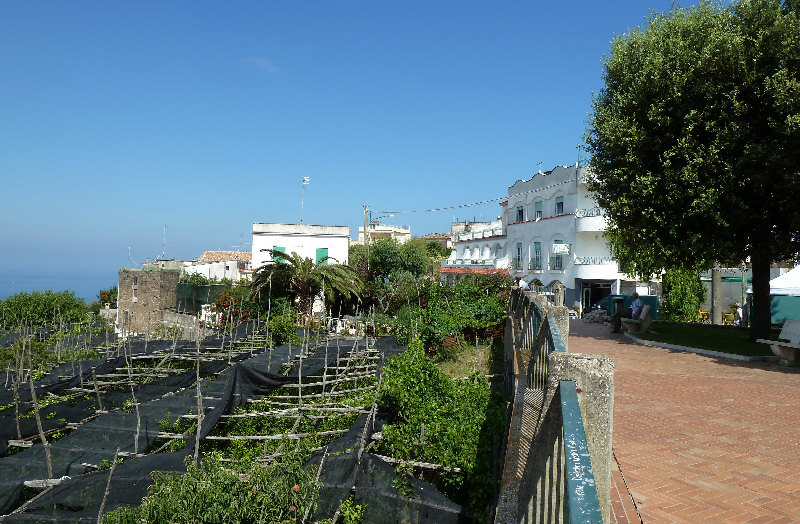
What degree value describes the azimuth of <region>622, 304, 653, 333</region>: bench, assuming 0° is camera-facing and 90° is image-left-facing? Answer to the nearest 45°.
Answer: approximately 90°

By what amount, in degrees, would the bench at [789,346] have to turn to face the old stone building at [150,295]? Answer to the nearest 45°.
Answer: approximately 45° to its right

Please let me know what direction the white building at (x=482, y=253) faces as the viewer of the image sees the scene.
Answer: facing the viewer and to the left of the viewer

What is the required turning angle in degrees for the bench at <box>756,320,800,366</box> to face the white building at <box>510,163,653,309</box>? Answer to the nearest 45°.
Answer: approximately 90° to its right

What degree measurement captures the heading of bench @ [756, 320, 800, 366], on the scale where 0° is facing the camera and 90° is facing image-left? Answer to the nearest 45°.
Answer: approximately 45°

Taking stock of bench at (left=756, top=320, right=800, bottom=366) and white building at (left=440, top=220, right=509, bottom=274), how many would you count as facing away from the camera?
0

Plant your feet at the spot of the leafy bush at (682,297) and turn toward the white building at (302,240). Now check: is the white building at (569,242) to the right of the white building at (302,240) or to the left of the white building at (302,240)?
right

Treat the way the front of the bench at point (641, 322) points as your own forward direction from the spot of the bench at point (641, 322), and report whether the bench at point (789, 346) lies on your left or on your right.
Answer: on your left

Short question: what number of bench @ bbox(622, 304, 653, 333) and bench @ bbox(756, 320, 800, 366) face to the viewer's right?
0

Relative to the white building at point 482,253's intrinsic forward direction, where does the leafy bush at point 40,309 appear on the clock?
The leafy bush is roughly at 12 o'clock from the white building.

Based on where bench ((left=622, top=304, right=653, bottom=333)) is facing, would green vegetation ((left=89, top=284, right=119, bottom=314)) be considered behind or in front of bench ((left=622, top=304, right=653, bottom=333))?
in front

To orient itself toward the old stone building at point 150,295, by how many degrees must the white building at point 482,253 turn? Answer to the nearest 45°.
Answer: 0° — it already faces it

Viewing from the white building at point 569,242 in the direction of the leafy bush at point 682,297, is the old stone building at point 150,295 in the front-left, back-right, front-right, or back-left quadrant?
back-right
